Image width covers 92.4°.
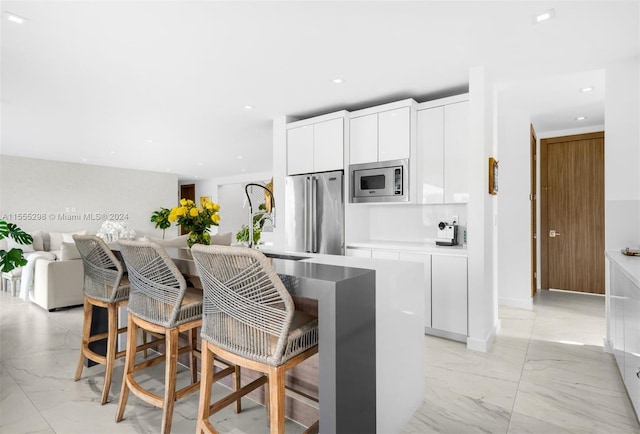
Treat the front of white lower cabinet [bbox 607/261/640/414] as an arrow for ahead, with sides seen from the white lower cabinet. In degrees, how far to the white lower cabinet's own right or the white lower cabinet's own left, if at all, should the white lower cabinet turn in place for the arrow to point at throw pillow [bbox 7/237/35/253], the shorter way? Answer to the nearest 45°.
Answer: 0° — it already faces it

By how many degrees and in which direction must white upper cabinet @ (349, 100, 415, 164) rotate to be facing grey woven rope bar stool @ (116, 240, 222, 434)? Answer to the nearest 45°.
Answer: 0° — it already faces it

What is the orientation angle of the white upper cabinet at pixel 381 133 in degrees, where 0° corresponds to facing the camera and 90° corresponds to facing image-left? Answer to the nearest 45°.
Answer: approximately 45°

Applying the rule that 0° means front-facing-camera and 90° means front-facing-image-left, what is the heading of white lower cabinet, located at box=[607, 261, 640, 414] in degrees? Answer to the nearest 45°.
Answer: approximately 90°

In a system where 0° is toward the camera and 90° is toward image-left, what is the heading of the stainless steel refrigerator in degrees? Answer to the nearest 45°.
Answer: approximately 45°

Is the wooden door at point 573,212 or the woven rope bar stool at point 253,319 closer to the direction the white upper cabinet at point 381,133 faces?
the woven rope bar stool

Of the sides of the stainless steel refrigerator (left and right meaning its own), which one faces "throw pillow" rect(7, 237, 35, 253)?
right

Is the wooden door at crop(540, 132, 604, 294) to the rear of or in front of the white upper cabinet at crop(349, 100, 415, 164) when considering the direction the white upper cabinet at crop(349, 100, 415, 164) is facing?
to the rear

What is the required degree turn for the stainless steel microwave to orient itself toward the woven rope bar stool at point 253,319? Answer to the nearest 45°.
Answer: approximately 45° to its left

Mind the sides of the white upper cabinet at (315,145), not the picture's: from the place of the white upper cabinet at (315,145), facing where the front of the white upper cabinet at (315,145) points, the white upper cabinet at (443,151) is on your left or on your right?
on your left
